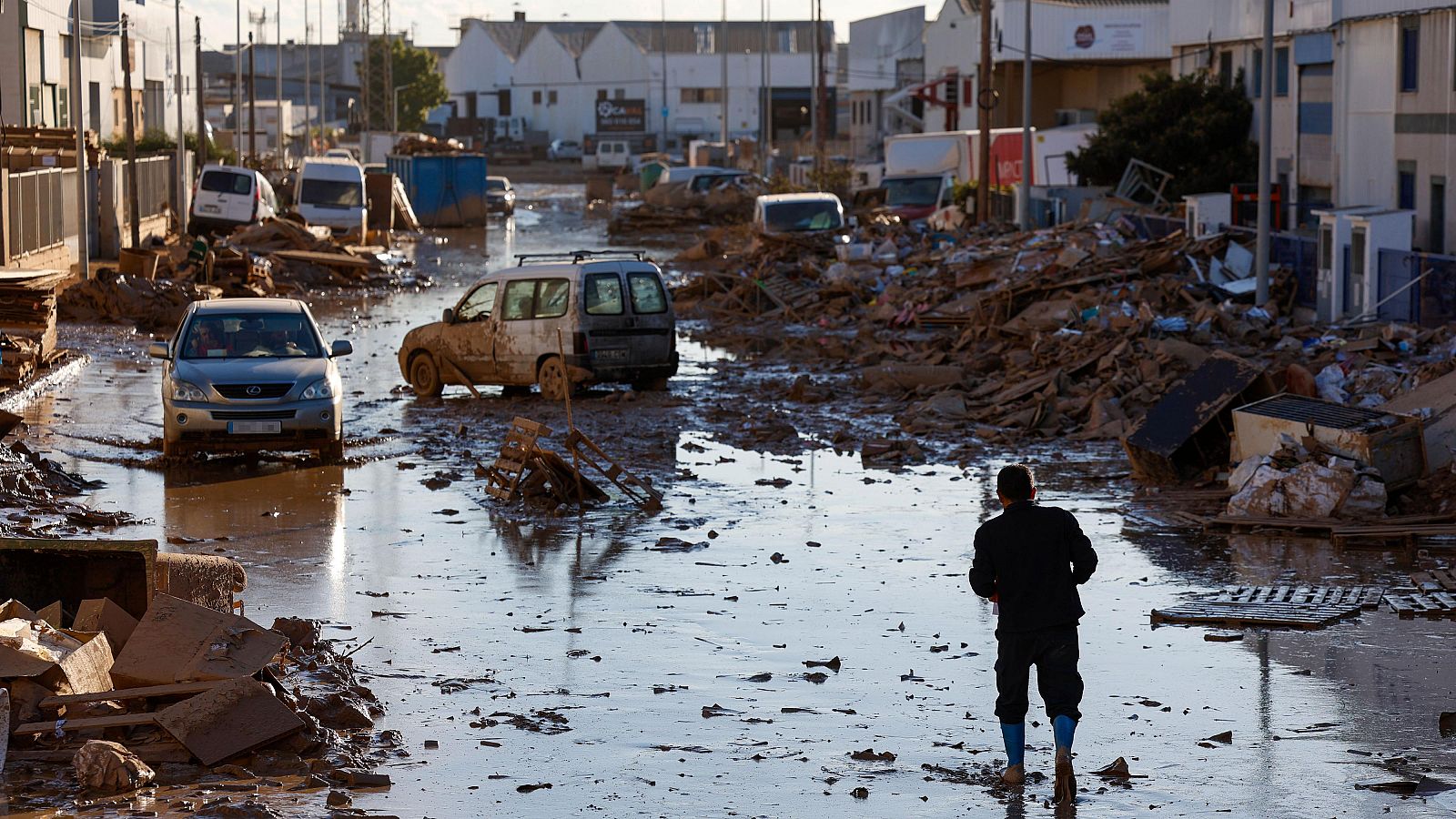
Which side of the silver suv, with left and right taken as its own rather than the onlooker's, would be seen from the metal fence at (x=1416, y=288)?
left

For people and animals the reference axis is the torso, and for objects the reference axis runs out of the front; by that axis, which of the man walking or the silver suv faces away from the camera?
the man walking

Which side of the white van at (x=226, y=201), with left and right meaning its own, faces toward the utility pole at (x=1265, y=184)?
right

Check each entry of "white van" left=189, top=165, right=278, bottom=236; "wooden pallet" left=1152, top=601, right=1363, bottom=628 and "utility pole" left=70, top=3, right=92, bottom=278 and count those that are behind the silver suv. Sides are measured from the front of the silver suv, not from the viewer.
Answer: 2

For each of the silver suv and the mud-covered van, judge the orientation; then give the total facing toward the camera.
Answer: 1

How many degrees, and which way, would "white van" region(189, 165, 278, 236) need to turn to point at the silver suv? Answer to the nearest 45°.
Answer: approximately 135° to its right

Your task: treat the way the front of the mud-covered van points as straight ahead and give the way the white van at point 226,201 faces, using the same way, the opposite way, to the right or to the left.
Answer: to the right

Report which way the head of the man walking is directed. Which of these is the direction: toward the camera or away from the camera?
away from the camera

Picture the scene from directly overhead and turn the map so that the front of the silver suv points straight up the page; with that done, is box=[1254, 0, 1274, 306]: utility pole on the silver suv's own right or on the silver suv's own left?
on the silver suv's own left

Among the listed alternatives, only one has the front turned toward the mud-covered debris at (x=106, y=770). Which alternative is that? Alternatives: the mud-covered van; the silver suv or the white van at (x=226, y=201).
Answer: the silver suv

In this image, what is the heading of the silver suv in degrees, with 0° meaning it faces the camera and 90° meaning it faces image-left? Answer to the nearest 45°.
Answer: approximately 0°

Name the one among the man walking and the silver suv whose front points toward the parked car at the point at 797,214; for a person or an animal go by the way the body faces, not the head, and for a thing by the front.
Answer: the man walking

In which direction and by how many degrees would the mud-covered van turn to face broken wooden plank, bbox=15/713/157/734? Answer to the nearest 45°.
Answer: approximately 135° to its left

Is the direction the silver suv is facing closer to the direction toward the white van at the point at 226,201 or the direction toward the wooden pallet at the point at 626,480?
the wooden pallet

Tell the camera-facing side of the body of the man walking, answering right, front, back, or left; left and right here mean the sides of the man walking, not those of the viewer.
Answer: back

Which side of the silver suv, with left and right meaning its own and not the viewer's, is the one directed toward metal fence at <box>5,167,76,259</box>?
back
